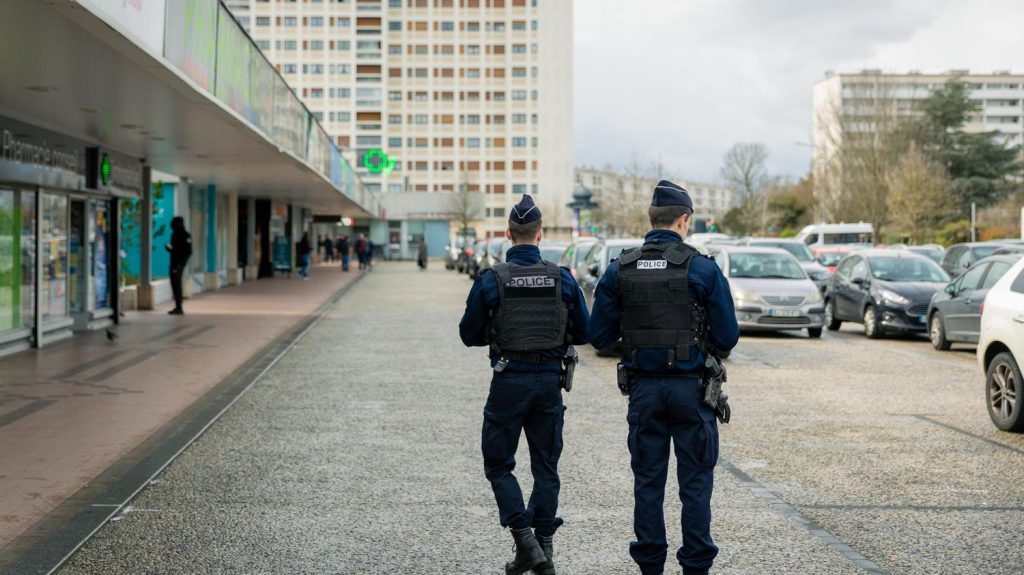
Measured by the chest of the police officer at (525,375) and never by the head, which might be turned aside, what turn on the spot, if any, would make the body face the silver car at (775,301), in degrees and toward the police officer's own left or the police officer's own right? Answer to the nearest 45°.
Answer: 0° — they already face it

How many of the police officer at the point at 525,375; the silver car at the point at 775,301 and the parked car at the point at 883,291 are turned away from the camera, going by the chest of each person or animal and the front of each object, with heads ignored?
1

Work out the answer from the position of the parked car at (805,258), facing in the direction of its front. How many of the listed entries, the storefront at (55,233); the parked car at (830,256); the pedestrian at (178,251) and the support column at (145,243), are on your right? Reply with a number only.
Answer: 3

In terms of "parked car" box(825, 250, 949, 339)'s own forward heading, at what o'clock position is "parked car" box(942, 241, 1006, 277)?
"parked car" box(942, 241, 1006, 277) is roughly at 8 o'clock from "parked car" box(825, 250, 949, 339).

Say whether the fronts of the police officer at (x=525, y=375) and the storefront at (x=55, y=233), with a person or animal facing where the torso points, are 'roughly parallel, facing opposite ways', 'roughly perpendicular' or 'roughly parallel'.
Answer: roughly perpendicular

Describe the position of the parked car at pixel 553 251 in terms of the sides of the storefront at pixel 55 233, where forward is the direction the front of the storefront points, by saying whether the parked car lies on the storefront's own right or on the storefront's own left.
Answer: on the storefront's own left

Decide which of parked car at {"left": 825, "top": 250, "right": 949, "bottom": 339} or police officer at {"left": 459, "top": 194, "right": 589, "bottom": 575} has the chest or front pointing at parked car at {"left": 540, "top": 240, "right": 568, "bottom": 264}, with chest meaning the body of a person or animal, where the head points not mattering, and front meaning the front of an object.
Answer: the police officer

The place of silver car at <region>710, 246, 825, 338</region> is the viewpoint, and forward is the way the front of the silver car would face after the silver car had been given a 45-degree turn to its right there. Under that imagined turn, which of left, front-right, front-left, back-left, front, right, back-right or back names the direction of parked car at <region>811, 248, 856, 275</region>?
back

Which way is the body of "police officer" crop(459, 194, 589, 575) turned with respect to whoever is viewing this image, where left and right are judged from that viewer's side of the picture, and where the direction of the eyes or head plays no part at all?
facing away from the viewer

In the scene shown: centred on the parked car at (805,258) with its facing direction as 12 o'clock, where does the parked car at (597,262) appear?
the parked car at (597,262) is roughly at 2 o'clock from the parked car at (805,258).

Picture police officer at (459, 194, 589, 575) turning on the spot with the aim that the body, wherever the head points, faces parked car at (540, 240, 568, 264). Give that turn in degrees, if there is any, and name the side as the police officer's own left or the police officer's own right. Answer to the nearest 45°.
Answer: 0° — they already face it

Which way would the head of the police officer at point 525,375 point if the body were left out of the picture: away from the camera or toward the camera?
away from the camera

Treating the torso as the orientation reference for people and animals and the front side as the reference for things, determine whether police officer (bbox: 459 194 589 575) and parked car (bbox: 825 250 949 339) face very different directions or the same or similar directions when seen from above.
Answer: very different directions
